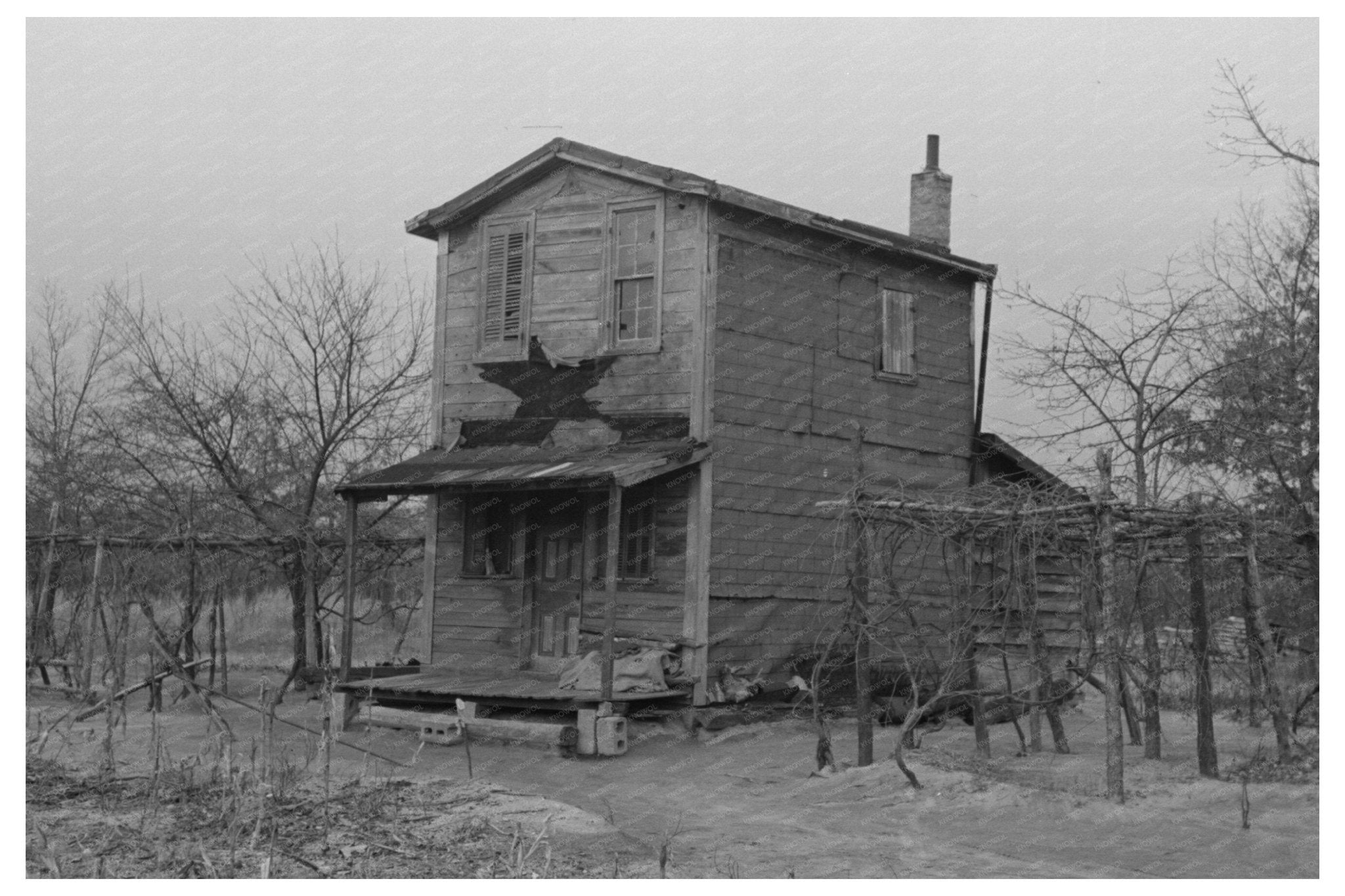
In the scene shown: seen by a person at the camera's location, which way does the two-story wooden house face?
facing the viewer and to the left of the viewer
